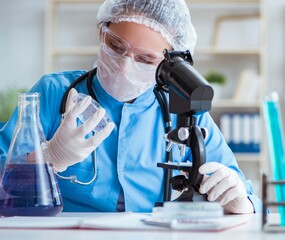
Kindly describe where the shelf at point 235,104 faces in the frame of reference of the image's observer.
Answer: facing the viewer

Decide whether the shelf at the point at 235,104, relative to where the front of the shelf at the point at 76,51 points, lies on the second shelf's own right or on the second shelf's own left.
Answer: on the second shelf's own left

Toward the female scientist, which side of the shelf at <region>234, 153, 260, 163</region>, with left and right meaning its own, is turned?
front

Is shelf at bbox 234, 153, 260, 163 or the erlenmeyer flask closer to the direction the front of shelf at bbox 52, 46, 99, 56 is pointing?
the erlenmeyer flask

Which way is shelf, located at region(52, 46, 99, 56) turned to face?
toward the camera

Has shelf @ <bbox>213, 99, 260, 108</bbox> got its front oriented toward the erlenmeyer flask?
yes

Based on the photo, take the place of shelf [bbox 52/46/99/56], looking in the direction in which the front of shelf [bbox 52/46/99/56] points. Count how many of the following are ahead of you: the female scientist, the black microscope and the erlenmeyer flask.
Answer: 3

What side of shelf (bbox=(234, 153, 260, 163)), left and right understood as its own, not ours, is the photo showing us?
front

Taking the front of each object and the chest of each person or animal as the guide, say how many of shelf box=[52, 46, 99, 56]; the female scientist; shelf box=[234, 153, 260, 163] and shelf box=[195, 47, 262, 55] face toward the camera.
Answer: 4

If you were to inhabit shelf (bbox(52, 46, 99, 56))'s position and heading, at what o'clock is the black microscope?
The black microscope is roughly at 12 o'clock from the shelf.

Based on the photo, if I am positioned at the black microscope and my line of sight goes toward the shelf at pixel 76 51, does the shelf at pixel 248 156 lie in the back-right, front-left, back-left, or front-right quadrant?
front-right
